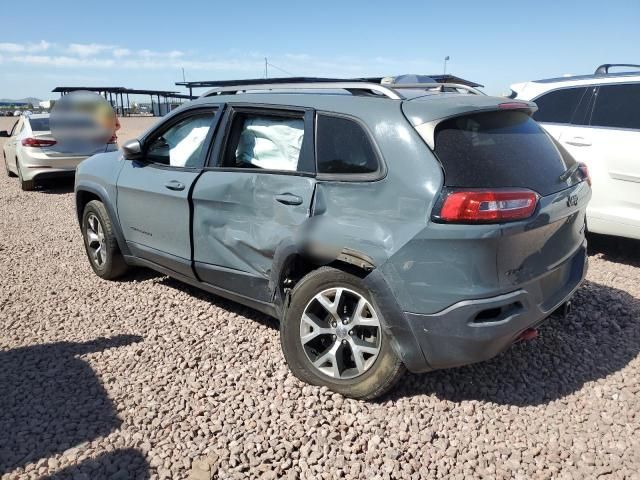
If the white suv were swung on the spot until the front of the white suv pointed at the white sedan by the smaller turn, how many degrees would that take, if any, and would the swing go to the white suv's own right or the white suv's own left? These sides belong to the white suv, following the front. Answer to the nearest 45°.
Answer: approximately 135° to the white suv's own right

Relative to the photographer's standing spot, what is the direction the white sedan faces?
facing away from the viewer and to the left of the viewer

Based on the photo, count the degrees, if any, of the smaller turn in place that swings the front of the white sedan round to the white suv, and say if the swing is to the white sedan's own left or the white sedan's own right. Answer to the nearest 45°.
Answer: approximately 180°
